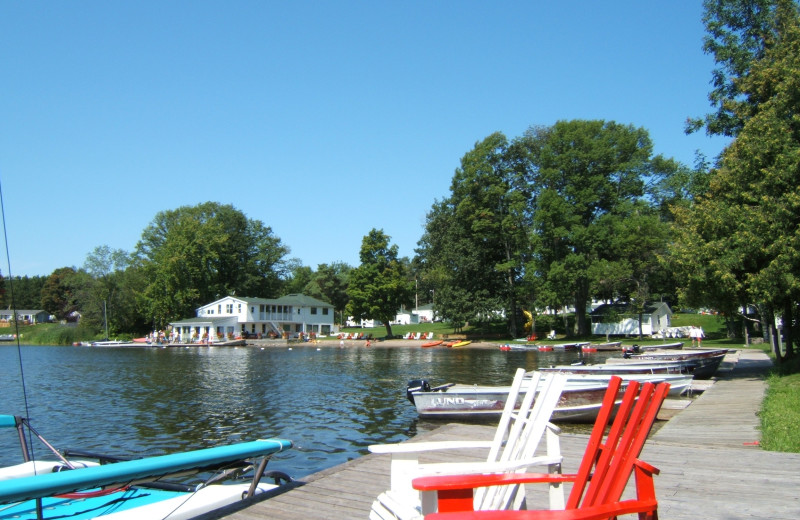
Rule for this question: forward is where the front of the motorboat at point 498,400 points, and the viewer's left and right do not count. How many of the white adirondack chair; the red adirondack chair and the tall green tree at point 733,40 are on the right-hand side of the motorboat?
2

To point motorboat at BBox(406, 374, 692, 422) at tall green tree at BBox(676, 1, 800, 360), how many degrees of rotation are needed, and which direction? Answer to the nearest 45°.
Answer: approximately 45° to its left

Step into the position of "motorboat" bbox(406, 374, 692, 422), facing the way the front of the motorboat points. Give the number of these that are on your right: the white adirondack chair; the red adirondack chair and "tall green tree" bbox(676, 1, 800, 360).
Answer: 2

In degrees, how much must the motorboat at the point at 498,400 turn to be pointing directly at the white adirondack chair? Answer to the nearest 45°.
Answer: approximately 90° to its right

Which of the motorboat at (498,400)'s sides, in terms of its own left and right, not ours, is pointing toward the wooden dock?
right

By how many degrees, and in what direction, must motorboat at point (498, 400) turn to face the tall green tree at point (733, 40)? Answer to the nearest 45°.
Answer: approximately 45° to its left

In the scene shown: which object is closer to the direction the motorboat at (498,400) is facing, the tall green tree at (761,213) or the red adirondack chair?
the tall green tree

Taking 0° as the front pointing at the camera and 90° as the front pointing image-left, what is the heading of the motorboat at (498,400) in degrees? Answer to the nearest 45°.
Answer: approximately 270°

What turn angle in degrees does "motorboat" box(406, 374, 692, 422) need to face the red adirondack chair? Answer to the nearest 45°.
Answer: approximately 90° to its right

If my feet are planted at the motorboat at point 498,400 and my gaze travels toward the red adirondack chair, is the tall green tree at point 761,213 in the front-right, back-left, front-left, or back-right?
back-left
